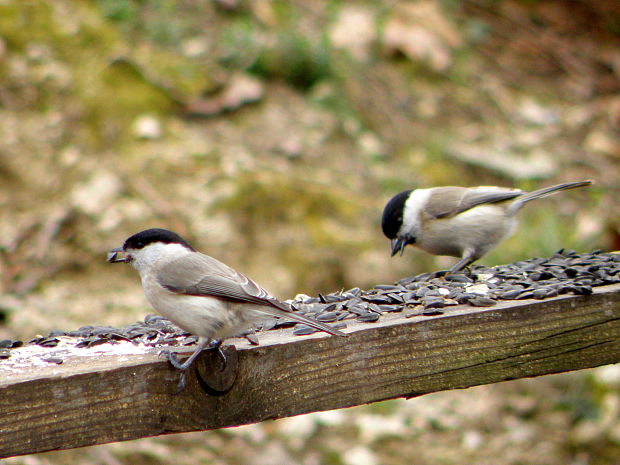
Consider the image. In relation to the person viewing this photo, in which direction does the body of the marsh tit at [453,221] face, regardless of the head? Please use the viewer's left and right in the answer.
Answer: facing to the left of the viewer

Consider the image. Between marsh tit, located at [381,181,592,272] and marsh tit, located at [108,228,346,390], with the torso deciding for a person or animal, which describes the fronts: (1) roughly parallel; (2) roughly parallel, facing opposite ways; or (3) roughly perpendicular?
roughly parallel

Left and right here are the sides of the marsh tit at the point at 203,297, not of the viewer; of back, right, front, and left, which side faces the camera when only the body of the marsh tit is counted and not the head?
left

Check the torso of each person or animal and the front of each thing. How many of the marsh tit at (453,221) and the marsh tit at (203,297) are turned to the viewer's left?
2

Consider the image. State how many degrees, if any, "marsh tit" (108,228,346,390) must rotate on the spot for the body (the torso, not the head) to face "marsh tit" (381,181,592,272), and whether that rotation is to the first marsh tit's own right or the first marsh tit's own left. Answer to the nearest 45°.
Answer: approximately 135° to the first marsh tit's own right

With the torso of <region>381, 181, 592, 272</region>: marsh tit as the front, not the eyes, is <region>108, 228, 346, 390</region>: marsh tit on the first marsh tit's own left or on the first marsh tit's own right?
on the first marsh tit's own left
